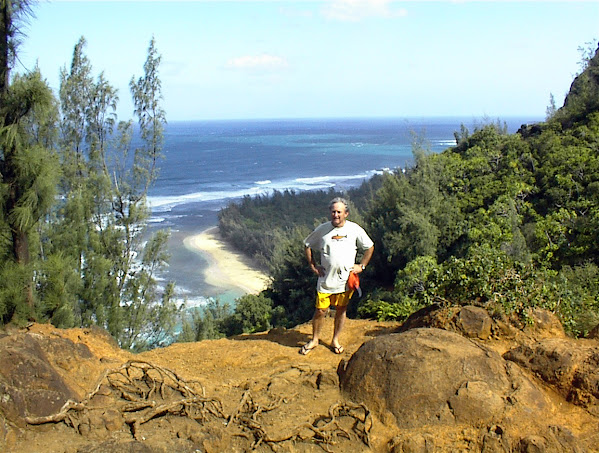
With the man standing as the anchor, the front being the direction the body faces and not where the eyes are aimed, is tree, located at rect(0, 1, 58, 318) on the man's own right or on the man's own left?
on the man's own right

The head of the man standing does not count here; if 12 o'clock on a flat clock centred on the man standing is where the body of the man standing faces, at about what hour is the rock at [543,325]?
The rock is roughly at 9 o'clock from the man standing.

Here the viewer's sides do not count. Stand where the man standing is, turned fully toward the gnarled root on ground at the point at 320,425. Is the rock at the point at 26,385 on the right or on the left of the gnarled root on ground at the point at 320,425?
right

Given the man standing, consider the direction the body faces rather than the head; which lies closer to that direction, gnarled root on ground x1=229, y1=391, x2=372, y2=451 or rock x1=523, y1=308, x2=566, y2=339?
the gnarled root on ground

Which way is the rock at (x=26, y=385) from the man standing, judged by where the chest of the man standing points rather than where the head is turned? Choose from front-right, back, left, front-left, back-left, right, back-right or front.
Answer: front-right

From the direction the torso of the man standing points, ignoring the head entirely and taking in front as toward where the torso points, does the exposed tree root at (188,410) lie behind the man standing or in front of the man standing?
in front

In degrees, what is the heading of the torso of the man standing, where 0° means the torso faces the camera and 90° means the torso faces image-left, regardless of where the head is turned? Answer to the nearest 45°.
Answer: approximately 0°

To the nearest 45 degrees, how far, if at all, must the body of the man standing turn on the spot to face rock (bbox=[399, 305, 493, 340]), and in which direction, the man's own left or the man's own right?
approximately 90° to the man's own left

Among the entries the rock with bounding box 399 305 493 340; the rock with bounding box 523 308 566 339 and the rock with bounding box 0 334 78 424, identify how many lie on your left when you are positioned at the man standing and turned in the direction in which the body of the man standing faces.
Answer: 2

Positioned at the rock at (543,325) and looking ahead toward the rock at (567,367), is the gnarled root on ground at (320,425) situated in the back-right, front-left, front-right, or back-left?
front-right

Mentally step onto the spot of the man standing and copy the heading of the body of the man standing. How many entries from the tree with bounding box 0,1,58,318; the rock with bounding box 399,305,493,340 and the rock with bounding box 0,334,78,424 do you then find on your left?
1

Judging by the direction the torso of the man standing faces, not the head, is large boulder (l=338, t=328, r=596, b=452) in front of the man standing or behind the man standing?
in front

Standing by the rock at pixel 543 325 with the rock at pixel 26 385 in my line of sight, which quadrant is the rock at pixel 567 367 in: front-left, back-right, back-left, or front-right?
front-left

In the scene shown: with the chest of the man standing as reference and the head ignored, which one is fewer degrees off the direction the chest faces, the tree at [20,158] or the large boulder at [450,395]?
the large boulder

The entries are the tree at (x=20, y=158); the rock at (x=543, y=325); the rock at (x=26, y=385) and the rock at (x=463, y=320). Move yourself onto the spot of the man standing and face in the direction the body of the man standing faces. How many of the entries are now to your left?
2

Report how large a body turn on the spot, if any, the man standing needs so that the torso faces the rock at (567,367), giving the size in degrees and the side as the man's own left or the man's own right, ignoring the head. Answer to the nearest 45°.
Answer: approximately 45° to the man's own left

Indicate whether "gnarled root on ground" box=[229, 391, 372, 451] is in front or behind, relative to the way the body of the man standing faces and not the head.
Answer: in front

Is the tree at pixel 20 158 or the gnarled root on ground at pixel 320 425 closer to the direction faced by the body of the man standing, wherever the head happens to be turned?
the gnarled root on ground
